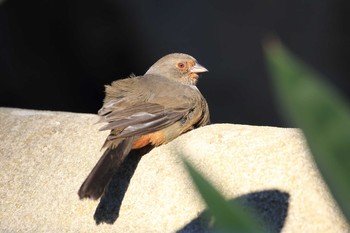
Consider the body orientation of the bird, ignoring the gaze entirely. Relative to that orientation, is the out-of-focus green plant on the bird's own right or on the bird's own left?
on the bird's own right

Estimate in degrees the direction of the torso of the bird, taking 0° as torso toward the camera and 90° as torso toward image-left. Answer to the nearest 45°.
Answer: approximately 225°
